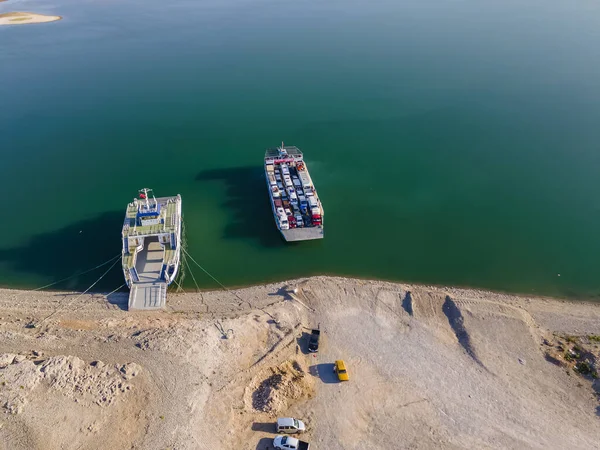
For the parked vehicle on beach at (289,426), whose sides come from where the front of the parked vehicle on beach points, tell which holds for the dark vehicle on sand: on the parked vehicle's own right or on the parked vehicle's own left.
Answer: on the parked vehicle's own left

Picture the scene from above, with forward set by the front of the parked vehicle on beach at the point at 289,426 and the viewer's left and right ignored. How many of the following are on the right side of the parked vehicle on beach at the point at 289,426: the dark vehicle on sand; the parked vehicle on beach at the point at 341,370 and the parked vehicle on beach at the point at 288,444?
1

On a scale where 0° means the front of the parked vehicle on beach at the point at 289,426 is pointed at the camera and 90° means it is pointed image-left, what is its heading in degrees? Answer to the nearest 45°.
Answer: approximately 270°

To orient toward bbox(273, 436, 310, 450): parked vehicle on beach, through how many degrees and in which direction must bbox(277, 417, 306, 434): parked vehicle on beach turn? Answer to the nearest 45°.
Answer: approximately 90° to its right

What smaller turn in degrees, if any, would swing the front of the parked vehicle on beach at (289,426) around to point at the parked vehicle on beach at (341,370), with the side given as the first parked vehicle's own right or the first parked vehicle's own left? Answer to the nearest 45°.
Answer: approximately 45° to the first parked vehicle's own left
